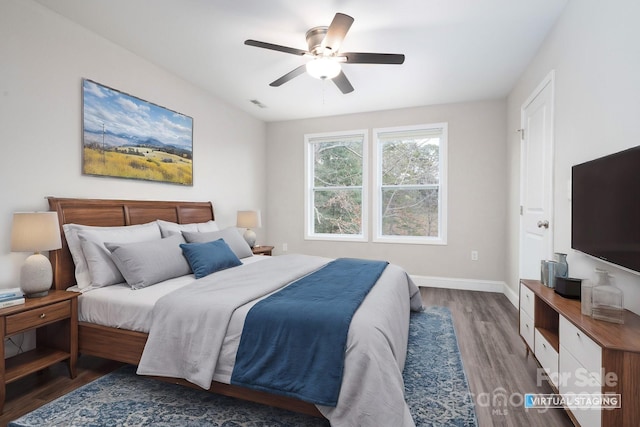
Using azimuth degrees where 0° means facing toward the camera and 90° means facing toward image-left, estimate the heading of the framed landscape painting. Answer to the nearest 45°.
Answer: approximately 315°

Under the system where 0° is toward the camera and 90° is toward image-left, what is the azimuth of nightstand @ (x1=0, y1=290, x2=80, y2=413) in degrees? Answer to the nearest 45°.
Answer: approximately 315°

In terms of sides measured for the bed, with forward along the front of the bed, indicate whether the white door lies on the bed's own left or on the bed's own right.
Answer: on the bed's own left

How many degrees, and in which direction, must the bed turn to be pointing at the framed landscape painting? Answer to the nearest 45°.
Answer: approximately 180°

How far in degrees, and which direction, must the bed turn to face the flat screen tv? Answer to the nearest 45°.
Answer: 0° — it already faces it
